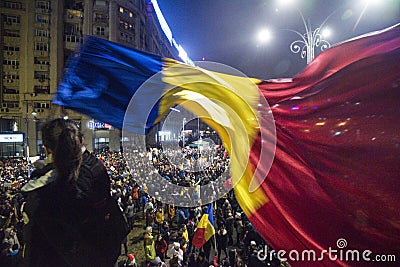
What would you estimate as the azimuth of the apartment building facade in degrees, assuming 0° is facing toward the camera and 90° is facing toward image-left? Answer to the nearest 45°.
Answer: approximately 315°

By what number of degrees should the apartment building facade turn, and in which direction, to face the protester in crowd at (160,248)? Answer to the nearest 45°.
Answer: approximately 45° to its right

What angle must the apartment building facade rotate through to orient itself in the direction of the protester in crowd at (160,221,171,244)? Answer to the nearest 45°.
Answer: approximately 45° to its right

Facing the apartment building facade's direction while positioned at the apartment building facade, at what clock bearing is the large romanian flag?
The large romanian flag is roughly at 1 o'clock from the apartment building facade.

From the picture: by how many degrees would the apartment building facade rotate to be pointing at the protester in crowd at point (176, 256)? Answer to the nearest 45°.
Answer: approximately 45° to its right
